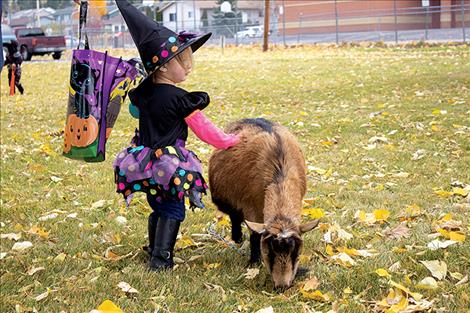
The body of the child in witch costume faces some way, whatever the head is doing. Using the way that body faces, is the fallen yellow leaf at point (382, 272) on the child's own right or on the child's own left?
on the child's own right

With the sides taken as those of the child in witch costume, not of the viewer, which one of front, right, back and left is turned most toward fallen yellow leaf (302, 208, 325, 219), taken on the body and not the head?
front

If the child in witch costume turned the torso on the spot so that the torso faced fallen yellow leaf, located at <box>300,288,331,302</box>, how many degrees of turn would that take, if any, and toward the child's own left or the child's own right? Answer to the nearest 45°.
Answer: approximately 90° to the child's own right

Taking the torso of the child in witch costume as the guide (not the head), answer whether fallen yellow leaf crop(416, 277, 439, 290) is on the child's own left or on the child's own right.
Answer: on the child's own right

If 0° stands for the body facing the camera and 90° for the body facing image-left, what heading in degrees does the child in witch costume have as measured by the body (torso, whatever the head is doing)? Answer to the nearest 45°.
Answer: approximately 225°
